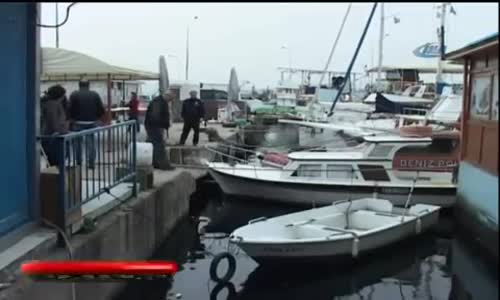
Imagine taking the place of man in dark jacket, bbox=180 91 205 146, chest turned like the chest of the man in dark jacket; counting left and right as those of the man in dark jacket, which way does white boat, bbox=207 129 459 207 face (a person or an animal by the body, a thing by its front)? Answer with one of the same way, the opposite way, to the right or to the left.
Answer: to the right

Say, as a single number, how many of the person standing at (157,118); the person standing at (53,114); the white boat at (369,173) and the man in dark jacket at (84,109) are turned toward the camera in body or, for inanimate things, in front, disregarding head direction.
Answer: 0

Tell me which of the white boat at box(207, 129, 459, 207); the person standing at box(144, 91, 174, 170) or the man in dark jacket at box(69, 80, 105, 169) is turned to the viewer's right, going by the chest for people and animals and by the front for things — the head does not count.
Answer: the person standing

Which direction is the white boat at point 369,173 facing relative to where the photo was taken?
to the viewer's left

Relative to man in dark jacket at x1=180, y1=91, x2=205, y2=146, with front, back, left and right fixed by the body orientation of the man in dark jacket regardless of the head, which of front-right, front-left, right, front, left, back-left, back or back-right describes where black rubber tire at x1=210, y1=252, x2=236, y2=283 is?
front

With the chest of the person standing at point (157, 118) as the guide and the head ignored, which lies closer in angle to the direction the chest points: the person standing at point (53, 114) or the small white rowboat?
the small white rowboat

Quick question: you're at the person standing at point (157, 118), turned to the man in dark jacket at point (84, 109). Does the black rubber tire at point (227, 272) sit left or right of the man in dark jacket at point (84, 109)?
left

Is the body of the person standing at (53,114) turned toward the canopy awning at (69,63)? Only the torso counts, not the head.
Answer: yes

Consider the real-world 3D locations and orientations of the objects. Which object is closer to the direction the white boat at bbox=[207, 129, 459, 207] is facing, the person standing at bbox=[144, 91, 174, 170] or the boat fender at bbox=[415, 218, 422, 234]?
the person standing

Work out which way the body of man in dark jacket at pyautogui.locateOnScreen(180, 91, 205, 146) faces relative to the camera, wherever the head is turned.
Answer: toward the camera

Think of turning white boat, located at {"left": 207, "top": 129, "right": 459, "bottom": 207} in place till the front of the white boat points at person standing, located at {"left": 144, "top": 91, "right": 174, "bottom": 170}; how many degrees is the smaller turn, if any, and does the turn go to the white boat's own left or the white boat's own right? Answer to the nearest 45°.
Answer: approximately 45° to the white boat's own left

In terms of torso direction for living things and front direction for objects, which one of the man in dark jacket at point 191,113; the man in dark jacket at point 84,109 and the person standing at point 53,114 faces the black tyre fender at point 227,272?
the man in dark jacket at point 191,113

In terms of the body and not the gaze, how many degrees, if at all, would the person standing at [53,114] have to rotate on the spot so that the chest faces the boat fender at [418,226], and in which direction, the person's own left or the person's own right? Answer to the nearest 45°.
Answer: approximately 90° to the person's own right

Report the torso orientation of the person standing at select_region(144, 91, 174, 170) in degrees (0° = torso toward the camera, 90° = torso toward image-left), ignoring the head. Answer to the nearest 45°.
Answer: approximately 270°

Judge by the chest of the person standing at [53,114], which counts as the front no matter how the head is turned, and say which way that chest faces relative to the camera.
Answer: away from the camera

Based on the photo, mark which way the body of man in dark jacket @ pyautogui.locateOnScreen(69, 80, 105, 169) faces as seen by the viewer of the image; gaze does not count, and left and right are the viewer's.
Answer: facing away from the viewer
